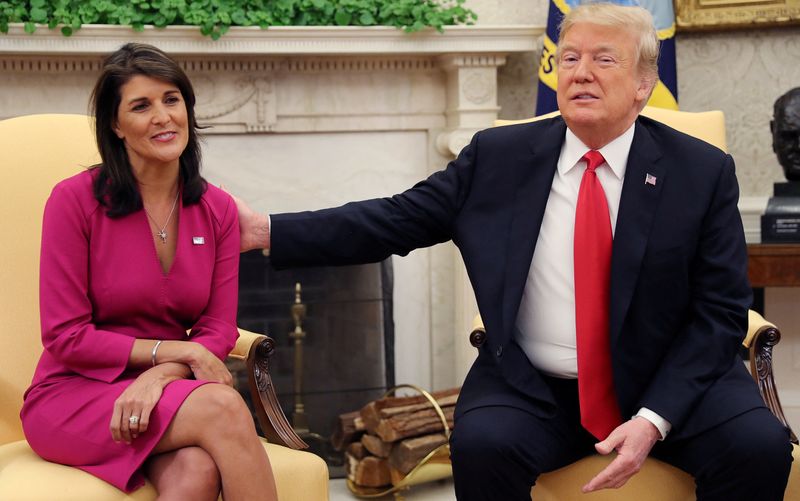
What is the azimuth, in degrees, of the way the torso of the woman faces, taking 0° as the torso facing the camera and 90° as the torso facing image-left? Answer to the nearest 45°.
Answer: approximately 315°

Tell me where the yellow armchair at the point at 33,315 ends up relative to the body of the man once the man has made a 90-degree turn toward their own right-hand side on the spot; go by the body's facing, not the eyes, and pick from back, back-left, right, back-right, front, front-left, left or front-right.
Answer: front

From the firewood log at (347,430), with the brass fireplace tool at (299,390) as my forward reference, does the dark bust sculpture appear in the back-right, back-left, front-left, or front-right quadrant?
back-right

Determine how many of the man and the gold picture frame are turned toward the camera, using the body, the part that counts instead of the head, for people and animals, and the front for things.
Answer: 2

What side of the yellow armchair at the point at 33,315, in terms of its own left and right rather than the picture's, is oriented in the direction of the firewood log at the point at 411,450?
left

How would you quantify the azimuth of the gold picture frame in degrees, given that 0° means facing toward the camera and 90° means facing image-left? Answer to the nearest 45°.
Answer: approximately 0°

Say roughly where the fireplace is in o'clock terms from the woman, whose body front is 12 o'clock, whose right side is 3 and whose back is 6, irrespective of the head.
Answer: The fireplace is roughly at 8 o'clock from the woman.

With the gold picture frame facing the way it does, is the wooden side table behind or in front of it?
in front

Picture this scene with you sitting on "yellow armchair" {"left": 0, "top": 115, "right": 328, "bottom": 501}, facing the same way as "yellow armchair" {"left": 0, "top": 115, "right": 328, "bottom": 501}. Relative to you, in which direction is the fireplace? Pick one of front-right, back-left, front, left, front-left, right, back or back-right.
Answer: left

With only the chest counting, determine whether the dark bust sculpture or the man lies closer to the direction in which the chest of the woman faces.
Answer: the man

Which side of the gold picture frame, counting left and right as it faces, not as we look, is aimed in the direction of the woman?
front
